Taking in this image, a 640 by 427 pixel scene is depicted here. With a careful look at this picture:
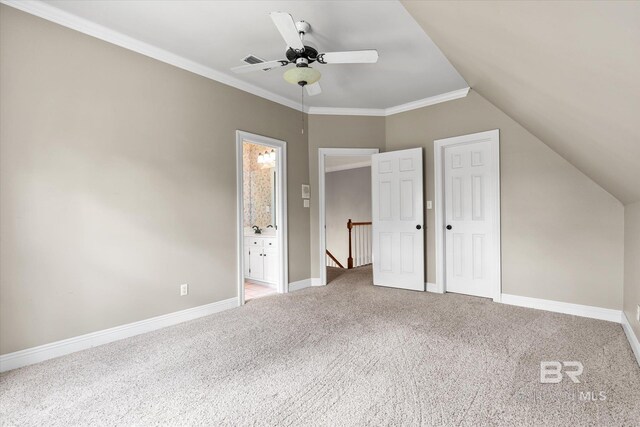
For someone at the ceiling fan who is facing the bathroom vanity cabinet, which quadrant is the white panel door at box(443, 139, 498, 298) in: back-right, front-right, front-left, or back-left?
front-right

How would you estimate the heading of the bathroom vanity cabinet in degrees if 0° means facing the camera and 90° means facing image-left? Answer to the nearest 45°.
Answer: approximately 45°

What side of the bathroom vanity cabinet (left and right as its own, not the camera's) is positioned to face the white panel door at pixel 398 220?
left

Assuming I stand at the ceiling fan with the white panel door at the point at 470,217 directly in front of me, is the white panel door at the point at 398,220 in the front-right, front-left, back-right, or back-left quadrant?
front-left

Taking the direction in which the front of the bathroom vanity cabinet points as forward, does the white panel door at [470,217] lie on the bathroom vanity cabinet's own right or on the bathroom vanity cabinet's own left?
on the bathroom vanity cabinet's own left

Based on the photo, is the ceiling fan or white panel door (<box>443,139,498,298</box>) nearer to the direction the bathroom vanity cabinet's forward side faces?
the ceiling fan

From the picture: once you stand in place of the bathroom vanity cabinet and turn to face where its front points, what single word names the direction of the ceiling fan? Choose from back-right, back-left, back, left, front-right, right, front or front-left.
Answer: front-left

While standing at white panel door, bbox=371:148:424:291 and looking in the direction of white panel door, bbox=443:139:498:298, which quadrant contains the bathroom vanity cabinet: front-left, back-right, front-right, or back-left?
back-right

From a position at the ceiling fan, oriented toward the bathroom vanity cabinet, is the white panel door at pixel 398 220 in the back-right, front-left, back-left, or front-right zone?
front-right

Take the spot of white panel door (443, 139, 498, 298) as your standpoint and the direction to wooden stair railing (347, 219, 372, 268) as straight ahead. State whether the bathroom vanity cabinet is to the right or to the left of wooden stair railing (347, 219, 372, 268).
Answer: left
